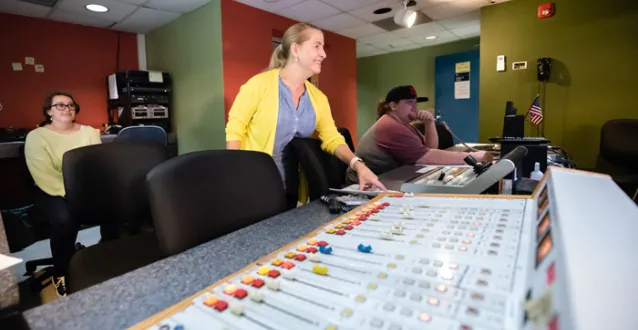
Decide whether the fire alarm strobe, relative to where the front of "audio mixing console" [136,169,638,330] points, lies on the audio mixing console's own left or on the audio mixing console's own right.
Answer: on the audio mixing console's own right

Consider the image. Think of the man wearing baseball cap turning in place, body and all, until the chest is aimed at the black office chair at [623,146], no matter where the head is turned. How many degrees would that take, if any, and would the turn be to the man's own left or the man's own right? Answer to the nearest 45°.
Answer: approximately 45° to the man's own left

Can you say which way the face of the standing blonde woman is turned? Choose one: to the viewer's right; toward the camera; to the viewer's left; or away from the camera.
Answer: to the viewer's right

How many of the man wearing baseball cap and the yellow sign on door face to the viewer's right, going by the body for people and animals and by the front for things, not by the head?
1

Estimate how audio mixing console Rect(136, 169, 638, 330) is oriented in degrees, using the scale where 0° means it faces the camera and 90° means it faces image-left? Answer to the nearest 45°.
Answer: approximately 90°

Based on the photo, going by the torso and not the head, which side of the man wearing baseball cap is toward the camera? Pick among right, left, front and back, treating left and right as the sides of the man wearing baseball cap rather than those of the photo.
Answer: right

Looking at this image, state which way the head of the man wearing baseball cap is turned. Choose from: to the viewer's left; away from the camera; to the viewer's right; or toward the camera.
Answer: to the viewer's right

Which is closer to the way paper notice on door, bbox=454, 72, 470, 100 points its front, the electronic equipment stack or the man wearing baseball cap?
the man wearing baseball cap

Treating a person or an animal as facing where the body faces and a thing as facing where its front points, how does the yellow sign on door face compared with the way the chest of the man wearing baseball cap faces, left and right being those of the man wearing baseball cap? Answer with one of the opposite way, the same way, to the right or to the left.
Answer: to the right
